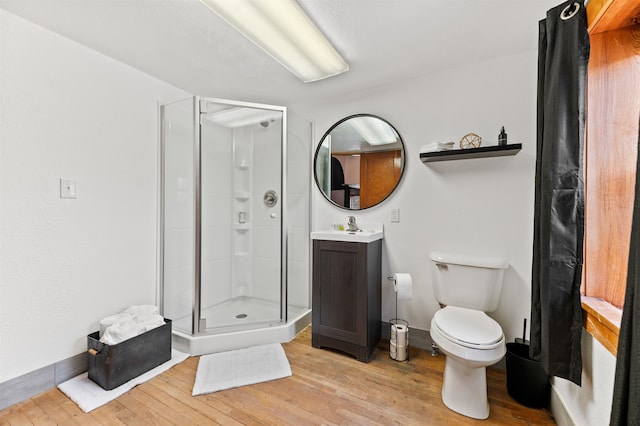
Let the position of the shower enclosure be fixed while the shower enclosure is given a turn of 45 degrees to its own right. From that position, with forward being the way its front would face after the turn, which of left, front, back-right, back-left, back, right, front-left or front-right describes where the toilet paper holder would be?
left

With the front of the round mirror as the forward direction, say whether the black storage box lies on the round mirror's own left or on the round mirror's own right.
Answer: on the round mirror's own right

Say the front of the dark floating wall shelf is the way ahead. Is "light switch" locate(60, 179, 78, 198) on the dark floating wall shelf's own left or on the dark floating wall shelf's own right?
on the dark floating wall shelf's own right

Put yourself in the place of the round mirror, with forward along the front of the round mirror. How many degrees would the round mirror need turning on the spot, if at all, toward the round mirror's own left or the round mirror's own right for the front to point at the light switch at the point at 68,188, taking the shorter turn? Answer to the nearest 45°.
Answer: approximately 45° to the round mirror's own right

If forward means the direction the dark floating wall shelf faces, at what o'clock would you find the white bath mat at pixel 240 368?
The white bath mat is roughly at 2 o'clock from the dark floating wall shelf.

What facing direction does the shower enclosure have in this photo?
toward the camera
